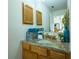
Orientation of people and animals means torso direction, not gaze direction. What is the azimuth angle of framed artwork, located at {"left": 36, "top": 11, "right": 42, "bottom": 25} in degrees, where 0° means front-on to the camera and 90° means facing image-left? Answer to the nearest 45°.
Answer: approximately 315°
